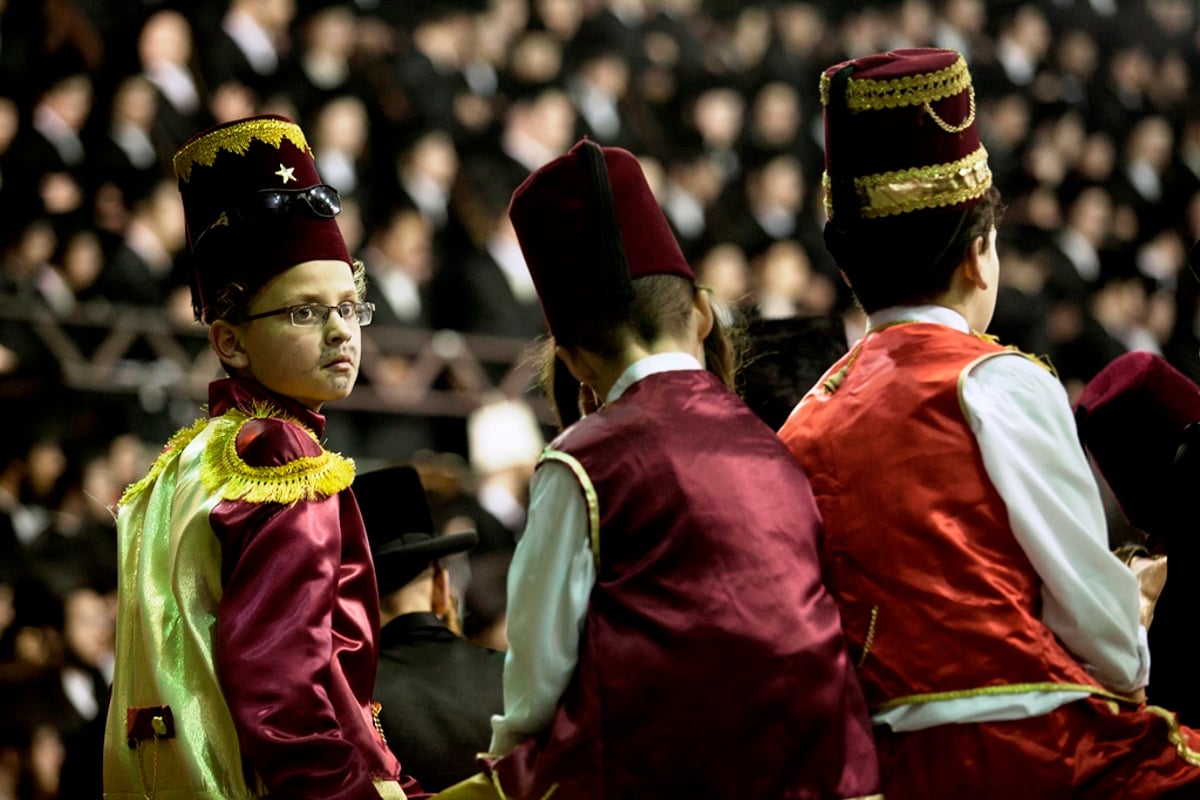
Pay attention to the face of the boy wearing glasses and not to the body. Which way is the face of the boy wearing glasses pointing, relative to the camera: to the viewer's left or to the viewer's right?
to the viewer's right

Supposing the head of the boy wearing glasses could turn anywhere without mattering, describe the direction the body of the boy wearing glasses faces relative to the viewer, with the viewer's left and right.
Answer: facing away from the viewer and to the right of the viewer
